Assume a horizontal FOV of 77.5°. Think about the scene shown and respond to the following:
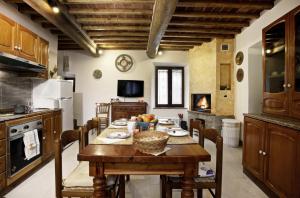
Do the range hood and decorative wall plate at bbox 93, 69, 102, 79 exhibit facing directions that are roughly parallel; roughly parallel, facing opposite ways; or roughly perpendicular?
roughly perpendicular

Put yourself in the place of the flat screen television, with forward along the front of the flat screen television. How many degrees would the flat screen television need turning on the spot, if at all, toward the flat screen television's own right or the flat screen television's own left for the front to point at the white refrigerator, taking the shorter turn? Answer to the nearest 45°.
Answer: approximately 45° to the flat screen television's own right

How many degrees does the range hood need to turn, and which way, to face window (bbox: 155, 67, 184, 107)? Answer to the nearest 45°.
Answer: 0° — it already faces it

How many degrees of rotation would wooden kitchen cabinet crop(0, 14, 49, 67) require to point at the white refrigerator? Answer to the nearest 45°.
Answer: approximately 90° to its left

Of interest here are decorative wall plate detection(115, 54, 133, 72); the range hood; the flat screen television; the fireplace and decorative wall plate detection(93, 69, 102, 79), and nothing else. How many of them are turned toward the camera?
4

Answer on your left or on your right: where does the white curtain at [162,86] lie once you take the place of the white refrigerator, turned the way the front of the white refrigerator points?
on your left

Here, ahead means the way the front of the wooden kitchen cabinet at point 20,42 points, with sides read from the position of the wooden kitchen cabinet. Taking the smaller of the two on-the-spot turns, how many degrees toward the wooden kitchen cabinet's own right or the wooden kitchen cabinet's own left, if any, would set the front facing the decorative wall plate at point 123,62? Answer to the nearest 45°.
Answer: approximately 90° to the wooden kitchen cabinet's own left

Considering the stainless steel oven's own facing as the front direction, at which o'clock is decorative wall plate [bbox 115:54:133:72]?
The decorative wall plate is roughly at 9 o'clock from the stainless steel oven.

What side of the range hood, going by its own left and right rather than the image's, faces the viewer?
right

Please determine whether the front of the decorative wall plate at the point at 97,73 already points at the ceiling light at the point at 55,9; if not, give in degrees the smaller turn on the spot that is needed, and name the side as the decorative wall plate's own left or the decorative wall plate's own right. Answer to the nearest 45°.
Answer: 0° — it already faces it

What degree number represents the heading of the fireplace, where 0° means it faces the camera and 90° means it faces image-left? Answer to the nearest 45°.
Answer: approximately 0°

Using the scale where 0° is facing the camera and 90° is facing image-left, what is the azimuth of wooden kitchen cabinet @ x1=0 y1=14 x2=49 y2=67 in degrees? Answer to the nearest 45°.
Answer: approximately 315°
